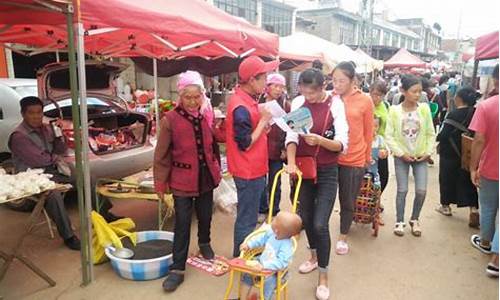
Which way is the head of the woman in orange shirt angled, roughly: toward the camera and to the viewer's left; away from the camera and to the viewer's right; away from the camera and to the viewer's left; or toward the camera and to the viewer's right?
toward the camera and to the viewer's left

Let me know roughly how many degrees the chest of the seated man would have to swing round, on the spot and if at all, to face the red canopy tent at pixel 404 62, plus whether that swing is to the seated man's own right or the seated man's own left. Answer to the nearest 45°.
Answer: approximately 90° to the seated man's own left

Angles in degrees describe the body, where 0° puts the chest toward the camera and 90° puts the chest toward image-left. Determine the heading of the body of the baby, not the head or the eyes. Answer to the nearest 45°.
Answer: approximately 45°

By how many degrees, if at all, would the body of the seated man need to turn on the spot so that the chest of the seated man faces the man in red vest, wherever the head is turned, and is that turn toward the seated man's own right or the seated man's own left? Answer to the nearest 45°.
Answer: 0° — they already face them

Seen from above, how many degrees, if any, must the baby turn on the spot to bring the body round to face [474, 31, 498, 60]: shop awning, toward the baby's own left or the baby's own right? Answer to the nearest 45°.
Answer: approximately 180°

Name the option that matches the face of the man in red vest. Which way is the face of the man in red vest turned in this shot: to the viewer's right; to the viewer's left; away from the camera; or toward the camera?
to the viewer's right

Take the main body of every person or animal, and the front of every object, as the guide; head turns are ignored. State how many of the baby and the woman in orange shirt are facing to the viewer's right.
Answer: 0

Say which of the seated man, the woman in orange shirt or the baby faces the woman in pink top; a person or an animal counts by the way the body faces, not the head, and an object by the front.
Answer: the seated man

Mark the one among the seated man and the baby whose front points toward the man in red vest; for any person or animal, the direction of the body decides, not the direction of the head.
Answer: the seated man

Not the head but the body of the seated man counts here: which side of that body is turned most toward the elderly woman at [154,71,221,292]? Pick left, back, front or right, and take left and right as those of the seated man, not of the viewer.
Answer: front
